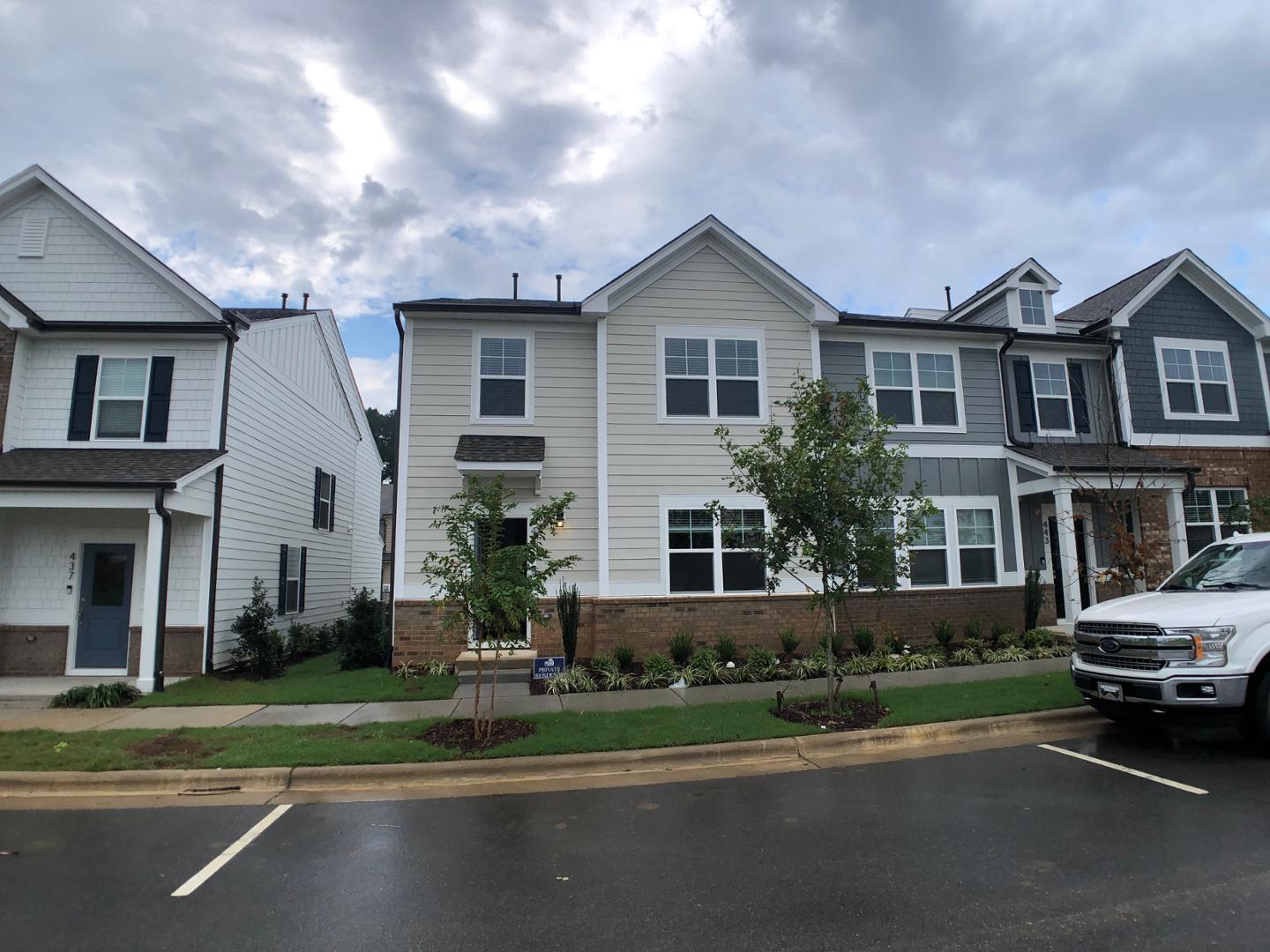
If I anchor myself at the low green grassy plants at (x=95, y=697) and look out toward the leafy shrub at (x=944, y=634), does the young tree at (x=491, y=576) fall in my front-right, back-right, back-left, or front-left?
front-right

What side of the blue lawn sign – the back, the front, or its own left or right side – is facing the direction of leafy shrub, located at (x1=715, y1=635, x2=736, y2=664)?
left

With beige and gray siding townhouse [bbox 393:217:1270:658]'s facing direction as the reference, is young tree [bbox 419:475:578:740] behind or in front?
in front

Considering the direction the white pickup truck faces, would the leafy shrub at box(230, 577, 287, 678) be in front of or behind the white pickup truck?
in front

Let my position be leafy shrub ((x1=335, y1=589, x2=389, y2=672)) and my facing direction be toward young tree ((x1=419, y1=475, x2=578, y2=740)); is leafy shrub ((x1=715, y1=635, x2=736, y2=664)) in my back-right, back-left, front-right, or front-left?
front-left

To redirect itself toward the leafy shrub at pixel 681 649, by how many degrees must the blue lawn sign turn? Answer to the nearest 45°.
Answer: approximately 90° to its left

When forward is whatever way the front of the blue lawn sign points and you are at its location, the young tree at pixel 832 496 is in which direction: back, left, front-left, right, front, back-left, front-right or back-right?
front-left

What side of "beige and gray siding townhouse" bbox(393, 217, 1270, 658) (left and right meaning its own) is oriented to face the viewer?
front

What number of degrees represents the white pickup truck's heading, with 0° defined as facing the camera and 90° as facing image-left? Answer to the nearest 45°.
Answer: approximately 45°

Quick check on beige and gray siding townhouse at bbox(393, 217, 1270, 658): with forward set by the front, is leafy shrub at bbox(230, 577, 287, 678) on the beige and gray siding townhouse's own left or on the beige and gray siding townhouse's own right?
on the beige and gray siding townhouse's own right

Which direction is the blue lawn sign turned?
toward the camera

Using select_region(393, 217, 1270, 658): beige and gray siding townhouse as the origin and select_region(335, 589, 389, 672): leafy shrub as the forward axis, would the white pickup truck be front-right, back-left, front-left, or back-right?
back-left

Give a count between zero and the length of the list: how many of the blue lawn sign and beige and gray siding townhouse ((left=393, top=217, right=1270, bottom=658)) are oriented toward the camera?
2

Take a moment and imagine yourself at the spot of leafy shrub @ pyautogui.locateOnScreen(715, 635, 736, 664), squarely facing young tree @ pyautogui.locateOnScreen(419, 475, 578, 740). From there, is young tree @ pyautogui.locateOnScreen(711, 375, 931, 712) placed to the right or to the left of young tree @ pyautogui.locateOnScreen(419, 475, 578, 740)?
left

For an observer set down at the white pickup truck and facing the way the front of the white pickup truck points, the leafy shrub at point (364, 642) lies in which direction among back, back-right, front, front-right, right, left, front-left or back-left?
front-right

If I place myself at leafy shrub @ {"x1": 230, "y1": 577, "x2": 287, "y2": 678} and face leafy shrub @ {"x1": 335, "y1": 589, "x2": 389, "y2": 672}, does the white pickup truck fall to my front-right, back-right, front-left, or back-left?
front-right
